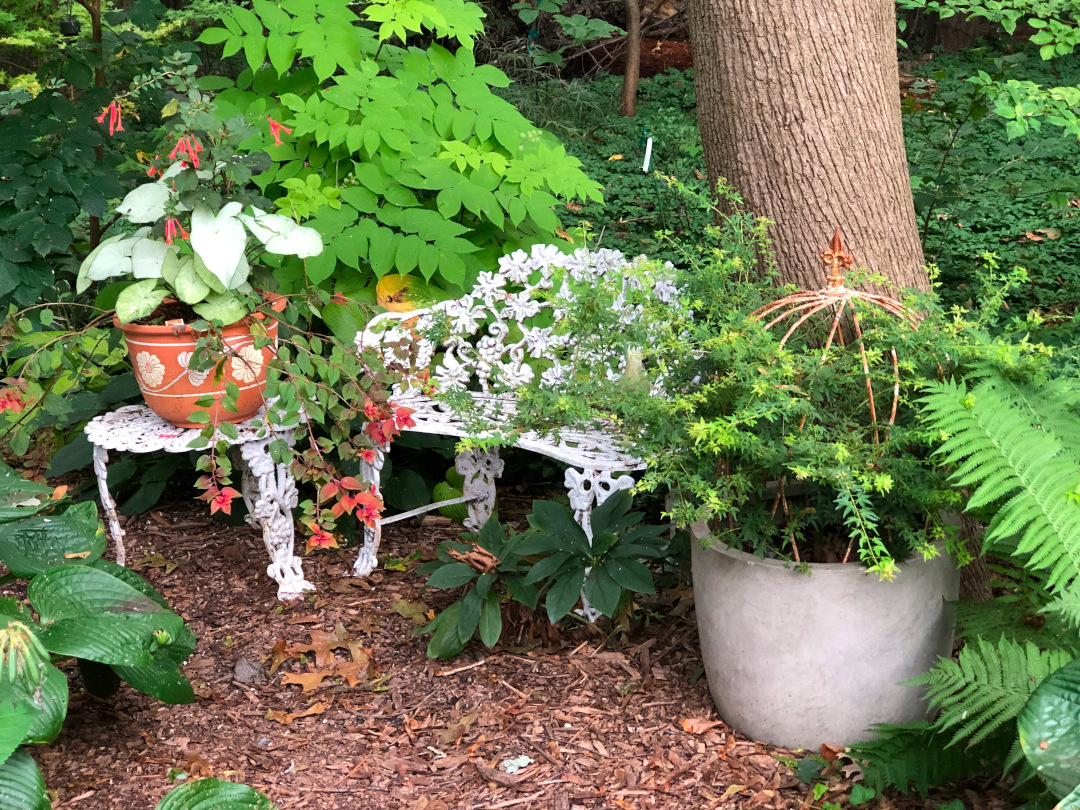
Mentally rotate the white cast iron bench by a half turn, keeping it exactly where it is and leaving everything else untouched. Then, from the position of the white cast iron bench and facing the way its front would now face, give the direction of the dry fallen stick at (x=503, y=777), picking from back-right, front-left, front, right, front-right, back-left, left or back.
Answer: back-right

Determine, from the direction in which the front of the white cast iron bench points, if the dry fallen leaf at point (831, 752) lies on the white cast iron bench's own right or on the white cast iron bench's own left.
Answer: on the white cast iron bench's own left

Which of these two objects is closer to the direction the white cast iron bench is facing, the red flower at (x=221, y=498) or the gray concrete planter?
the red flower

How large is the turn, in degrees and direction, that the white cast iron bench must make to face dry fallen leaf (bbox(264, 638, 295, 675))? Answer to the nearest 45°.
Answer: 0° — it already faces it

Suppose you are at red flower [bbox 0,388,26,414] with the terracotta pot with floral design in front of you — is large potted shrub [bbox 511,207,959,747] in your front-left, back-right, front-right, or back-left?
front-right

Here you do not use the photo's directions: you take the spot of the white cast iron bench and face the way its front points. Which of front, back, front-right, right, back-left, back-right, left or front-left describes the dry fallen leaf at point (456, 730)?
front-left

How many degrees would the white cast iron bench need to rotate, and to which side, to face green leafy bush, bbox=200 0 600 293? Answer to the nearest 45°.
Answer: approximately 90° to its right

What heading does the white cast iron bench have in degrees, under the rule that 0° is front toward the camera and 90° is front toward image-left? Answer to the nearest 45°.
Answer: approximately 45°

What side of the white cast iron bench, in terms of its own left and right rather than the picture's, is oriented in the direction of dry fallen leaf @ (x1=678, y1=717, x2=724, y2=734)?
left

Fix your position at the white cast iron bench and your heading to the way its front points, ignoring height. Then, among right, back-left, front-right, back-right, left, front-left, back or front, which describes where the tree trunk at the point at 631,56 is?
back-right
